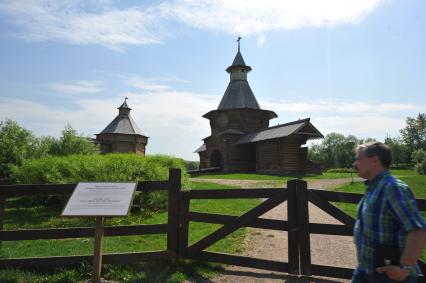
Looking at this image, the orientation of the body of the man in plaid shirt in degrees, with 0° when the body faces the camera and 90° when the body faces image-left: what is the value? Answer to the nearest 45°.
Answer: approximately 90°

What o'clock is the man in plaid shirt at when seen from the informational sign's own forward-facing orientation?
The man in plaid shirt is roughly at 11 o'clock from the informational sign.

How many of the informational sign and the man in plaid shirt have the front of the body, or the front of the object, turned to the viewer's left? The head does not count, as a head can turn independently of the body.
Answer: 1

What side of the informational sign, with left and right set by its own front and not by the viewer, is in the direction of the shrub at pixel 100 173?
back

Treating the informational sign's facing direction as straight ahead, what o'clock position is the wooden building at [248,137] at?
The wooden building is roughly at 7 o'clock from the informational sign.

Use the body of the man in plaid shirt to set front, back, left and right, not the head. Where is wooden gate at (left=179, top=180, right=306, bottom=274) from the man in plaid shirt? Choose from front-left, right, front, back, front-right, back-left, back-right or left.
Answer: front-right

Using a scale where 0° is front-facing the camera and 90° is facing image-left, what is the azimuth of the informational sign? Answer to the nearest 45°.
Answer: approximately 0°

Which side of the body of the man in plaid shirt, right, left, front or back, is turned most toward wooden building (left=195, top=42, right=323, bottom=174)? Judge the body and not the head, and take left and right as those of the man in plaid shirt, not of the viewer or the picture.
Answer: right

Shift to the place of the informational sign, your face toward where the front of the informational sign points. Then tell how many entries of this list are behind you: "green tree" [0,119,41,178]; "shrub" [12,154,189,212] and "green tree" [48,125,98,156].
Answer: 3

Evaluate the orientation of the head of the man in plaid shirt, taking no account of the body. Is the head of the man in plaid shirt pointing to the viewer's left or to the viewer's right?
to the viewer's left

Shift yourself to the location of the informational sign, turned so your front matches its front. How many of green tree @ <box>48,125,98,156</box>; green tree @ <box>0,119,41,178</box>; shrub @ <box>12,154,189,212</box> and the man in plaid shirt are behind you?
3

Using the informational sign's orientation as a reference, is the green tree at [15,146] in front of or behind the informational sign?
behind

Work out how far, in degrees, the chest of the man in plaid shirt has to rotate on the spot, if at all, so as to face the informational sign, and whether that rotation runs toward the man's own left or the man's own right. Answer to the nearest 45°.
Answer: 0° — they already face it

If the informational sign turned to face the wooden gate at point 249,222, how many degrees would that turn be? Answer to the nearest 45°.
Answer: approximately 90° to its left
